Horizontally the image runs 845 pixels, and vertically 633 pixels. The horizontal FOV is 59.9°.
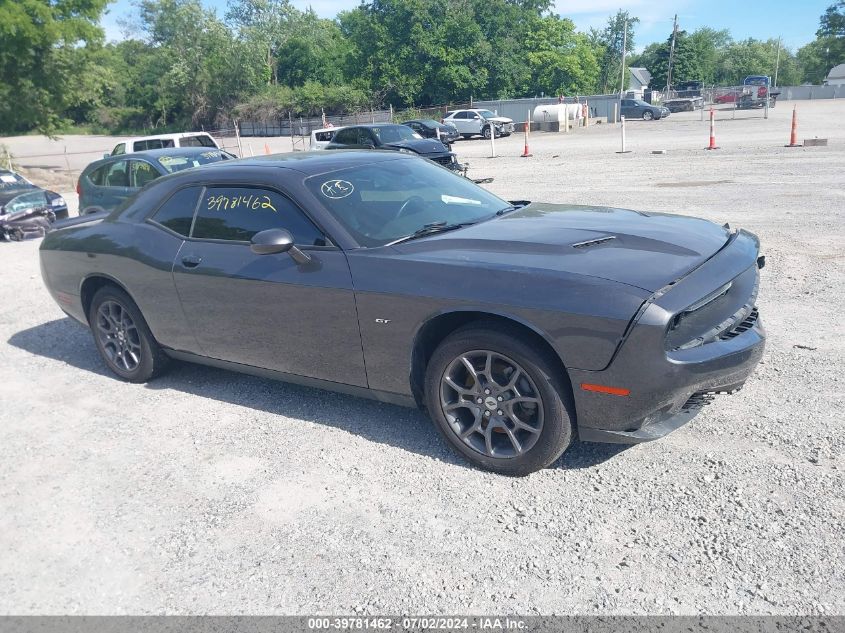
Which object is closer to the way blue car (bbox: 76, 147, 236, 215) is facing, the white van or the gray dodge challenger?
the gray dodge challenger

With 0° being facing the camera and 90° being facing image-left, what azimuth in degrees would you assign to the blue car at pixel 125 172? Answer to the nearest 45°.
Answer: approximately 315°

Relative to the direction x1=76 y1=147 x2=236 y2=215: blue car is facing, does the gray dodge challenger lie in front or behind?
in front

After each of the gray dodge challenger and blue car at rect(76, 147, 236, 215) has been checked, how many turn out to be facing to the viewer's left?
0

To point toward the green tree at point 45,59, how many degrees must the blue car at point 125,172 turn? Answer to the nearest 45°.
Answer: approximately 135° to its left

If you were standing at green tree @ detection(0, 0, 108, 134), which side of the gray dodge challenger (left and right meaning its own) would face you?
back

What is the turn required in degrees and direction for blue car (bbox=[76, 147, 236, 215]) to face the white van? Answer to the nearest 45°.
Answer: approximately 135° to its left

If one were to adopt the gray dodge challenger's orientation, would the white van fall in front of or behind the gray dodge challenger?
behind

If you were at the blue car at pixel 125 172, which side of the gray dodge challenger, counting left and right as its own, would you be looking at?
back

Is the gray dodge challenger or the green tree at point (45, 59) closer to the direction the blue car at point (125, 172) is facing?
the gray dodge challenger

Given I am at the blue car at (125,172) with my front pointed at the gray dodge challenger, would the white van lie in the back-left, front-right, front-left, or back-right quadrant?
back-left
